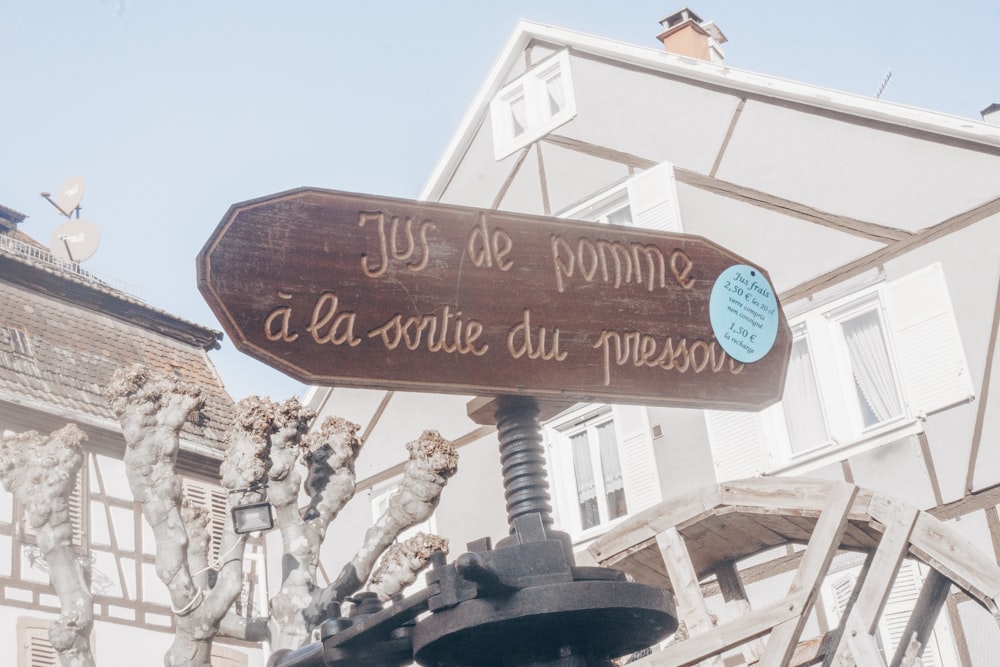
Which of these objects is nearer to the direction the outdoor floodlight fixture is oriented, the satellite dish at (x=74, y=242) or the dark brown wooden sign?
the dark brown wooden sign

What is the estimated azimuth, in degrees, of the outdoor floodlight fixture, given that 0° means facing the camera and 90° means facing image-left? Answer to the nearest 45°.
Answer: approximately 0°

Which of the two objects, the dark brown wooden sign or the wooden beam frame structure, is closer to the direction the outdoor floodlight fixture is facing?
the dark brown wooden sign

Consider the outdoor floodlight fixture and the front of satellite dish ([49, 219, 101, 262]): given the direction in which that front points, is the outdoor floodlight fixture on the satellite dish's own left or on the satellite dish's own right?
on the satellite dish's own left

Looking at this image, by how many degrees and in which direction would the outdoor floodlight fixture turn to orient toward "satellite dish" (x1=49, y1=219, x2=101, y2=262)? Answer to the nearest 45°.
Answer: approximately 180°

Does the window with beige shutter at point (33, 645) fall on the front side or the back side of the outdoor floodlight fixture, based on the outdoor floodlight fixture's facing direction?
on the back side

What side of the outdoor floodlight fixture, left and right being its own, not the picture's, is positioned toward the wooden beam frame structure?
left

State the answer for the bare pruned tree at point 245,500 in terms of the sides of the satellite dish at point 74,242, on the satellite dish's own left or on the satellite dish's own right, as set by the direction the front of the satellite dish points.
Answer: on the satellite dish's own left

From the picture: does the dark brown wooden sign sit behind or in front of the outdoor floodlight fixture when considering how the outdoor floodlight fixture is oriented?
in front

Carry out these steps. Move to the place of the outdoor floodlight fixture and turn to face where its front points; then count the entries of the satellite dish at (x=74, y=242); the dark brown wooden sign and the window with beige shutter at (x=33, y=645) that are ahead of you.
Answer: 1
